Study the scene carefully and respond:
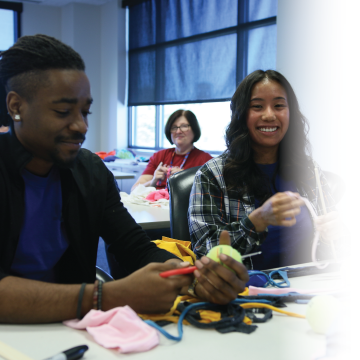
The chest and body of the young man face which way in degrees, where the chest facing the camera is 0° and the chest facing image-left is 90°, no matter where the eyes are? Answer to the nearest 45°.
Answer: approximately 315°

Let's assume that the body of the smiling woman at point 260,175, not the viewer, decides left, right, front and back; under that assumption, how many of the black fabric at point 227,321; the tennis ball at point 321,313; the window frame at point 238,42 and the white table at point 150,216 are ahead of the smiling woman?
2

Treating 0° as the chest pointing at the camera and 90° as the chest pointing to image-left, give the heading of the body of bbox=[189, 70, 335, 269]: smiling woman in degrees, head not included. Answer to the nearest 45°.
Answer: approximately 0°

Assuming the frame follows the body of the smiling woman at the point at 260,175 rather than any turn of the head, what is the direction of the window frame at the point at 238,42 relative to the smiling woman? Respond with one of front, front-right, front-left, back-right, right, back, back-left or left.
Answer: back

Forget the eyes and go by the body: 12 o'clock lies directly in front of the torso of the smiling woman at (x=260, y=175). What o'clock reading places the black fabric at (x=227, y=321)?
The black fabric is roughly at 12 o'clock from the smiling woman.

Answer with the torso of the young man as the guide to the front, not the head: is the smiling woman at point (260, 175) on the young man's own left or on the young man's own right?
on the young man's own left

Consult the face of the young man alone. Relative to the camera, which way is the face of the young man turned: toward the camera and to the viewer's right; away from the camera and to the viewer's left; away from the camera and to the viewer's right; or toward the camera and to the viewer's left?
toward the camera and to the viewer's right

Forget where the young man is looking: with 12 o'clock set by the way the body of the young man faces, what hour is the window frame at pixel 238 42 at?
The window frame is roughly at 8 o'clock from the young man.

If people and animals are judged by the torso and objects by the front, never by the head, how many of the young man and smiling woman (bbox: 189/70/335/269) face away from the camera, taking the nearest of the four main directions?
0
